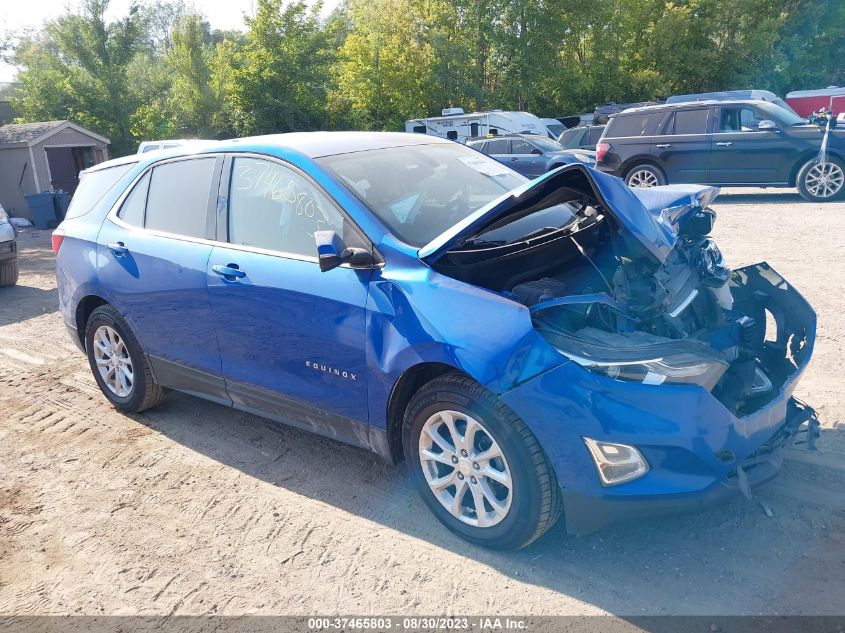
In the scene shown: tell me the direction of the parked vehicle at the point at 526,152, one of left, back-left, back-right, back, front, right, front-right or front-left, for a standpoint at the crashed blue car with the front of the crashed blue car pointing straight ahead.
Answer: back-left

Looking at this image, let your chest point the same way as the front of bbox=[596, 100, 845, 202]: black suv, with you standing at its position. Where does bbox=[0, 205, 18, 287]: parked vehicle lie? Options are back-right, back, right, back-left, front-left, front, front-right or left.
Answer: back-right

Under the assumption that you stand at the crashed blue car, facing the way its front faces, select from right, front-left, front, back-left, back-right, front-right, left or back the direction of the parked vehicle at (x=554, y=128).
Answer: back-left

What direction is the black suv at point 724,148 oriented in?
to the viewer's right

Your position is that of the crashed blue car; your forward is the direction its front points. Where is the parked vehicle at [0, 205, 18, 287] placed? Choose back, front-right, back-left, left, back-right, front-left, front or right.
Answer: back

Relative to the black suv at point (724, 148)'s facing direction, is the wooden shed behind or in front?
behind

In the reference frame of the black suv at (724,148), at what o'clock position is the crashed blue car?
The crashed blue car is roughly at 3 o'clock from the black suv.

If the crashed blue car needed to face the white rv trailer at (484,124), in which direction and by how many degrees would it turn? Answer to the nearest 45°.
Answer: approximately 135° to its left

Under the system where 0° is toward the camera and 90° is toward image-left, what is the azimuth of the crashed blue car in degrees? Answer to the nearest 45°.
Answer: approximately 315°
